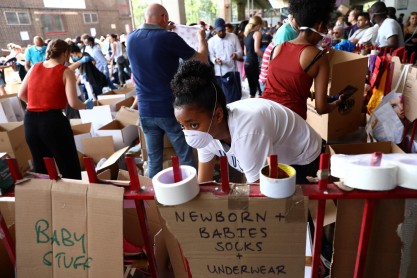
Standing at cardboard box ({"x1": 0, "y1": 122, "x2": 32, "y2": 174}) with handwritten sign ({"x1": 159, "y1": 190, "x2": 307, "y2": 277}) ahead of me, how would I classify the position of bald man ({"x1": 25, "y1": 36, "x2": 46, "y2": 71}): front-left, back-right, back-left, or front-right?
back-left

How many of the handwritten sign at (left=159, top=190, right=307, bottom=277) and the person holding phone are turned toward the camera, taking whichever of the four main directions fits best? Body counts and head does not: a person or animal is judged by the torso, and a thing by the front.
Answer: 1

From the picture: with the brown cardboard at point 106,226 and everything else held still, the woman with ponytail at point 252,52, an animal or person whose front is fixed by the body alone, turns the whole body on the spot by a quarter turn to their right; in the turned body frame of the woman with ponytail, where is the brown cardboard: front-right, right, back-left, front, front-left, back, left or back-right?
front-right

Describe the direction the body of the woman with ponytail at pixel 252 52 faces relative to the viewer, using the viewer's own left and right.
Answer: facing away from the viewer and to the right of the viewer

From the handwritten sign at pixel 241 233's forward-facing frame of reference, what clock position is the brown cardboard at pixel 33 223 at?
The brown cardboard is roughly at 3 o'clock from the handwritten sign.

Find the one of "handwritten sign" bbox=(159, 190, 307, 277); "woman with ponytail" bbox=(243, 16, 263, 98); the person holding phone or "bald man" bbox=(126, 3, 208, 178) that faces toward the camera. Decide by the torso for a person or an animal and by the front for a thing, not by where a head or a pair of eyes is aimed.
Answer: the handwritten sign

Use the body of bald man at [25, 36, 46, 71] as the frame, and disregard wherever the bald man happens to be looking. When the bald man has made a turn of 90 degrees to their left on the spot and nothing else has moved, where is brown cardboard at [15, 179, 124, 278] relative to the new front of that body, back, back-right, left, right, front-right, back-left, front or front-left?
back-right

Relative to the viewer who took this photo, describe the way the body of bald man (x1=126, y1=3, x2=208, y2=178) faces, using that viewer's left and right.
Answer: facing away from the viewer and to the right of the viewer

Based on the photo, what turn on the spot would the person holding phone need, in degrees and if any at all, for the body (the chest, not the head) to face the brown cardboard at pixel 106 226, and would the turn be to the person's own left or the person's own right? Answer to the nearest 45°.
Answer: approximately 180°

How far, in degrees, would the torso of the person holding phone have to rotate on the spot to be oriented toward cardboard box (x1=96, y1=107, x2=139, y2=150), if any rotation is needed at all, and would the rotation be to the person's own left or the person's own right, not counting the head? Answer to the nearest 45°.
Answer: approximately 90° to the person's own left
